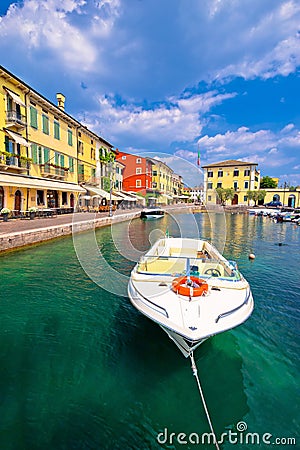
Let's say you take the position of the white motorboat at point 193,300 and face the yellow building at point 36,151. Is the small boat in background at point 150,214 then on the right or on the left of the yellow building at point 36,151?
right

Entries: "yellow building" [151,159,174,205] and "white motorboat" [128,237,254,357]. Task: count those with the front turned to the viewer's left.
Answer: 0

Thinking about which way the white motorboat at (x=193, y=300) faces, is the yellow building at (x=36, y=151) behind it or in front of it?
behind

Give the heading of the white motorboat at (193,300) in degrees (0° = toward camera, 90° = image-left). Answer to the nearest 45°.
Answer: approximately 0°

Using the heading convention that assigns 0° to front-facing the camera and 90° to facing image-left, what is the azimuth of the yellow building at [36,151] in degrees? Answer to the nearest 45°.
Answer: approximately 315°

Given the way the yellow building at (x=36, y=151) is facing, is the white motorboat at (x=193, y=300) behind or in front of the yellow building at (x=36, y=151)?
in front

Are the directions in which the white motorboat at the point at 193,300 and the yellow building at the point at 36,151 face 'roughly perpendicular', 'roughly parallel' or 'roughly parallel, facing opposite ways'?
roughly perpendicular

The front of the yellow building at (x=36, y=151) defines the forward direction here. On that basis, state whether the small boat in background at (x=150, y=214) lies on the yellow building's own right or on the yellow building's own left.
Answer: on the yellow building's own left

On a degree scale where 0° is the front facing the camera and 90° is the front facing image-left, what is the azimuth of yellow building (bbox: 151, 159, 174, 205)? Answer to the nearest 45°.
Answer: approximately 315°

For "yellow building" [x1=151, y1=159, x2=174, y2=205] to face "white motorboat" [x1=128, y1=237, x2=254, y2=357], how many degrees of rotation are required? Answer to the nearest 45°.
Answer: approximately 45° to its right

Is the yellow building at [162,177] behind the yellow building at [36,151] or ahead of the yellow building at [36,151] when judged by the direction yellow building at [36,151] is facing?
ahead

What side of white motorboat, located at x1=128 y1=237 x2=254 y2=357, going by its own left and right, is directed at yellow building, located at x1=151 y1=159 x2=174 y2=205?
back
